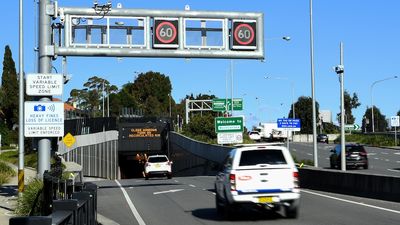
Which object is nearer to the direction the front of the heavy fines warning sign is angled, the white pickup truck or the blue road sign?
the white pickup truck

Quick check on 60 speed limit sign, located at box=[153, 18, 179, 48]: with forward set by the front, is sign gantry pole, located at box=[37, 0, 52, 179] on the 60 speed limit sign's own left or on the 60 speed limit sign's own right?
on the 60 speed limit sign's own right

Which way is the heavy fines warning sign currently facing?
toward the camera

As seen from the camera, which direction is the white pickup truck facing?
away from the camera

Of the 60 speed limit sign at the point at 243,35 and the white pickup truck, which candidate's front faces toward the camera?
the 60 speed limit sign

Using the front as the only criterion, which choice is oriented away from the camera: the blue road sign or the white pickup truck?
the white pickup truck

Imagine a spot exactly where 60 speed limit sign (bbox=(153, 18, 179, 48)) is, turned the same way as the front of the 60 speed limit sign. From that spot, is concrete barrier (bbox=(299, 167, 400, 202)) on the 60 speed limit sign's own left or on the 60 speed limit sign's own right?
on the 60 speed limit sign's own left

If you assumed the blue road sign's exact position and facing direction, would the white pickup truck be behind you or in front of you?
in front

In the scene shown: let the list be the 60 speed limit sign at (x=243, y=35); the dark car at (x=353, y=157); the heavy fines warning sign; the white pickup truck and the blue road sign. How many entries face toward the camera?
3

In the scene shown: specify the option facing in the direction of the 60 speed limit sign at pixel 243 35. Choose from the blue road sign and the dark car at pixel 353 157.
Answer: the blue road sign

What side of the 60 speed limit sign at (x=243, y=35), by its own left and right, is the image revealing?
front

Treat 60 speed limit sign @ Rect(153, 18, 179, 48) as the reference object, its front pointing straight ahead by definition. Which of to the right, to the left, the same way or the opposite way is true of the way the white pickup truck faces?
the opposite way

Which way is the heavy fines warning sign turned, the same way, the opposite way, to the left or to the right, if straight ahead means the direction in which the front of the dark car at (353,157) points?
the opposite way

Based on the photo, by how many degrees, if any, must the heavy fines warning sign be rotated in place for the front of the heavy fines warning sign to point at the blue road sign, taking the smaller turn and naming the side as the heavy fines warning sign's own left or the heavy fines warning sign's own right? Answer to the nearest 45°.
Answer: approximately 135° to the heavy fines warning sign's own left
